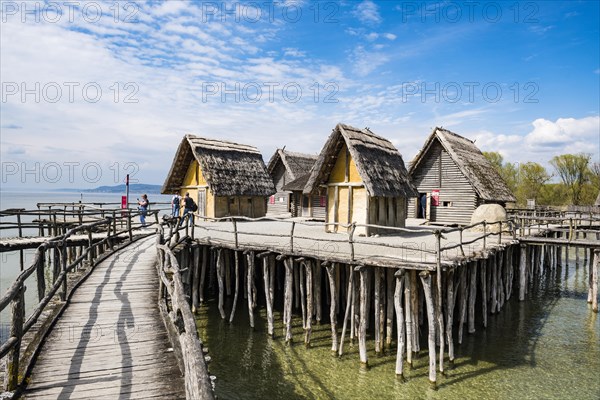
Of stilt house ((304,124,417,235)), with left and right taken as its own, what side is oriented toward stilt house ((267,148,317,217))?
right

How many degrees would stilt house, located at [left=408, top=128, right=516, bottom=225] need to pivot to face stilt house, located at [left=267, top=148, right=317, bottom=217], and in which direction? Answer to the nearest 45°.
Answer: approximately 45° to its right

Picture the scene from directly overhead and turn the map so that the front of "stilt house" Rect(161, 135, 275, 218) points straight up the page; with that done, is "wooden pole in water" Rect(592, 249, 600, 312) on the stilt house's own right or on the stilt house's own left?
on the stilt house's own left

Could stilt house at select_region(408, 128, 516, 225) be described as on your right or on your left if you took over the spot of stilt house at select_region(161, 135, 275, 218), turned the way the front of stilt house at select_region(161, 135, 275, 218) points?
on your left

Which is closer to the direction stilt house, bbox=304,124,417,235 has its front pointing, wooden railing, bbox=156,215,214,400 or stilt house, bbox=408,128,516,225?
the wooden railing

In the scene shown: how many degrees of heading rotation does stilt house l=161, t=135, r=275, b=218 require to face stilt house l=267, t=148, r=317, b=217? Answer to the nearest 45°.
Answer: approximately 180°

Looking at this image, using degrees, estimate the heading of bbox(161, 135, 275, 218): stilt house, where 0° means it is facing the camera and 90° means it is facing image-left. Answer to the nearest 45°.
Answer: approximately 45°

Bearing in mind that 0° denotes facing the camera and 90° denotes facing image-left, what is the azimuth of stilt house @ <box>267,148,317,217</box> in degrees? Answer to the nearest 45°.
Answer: approximately 45°

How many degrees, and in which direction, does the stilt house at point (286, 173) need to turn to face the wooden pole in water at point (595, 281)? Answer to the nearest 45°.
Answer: approximately 90° to its left

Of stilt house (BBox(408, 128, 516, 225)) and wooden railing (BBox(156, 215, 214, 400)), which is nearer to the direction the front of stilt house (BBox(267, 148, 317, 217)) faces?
the wooden railing
